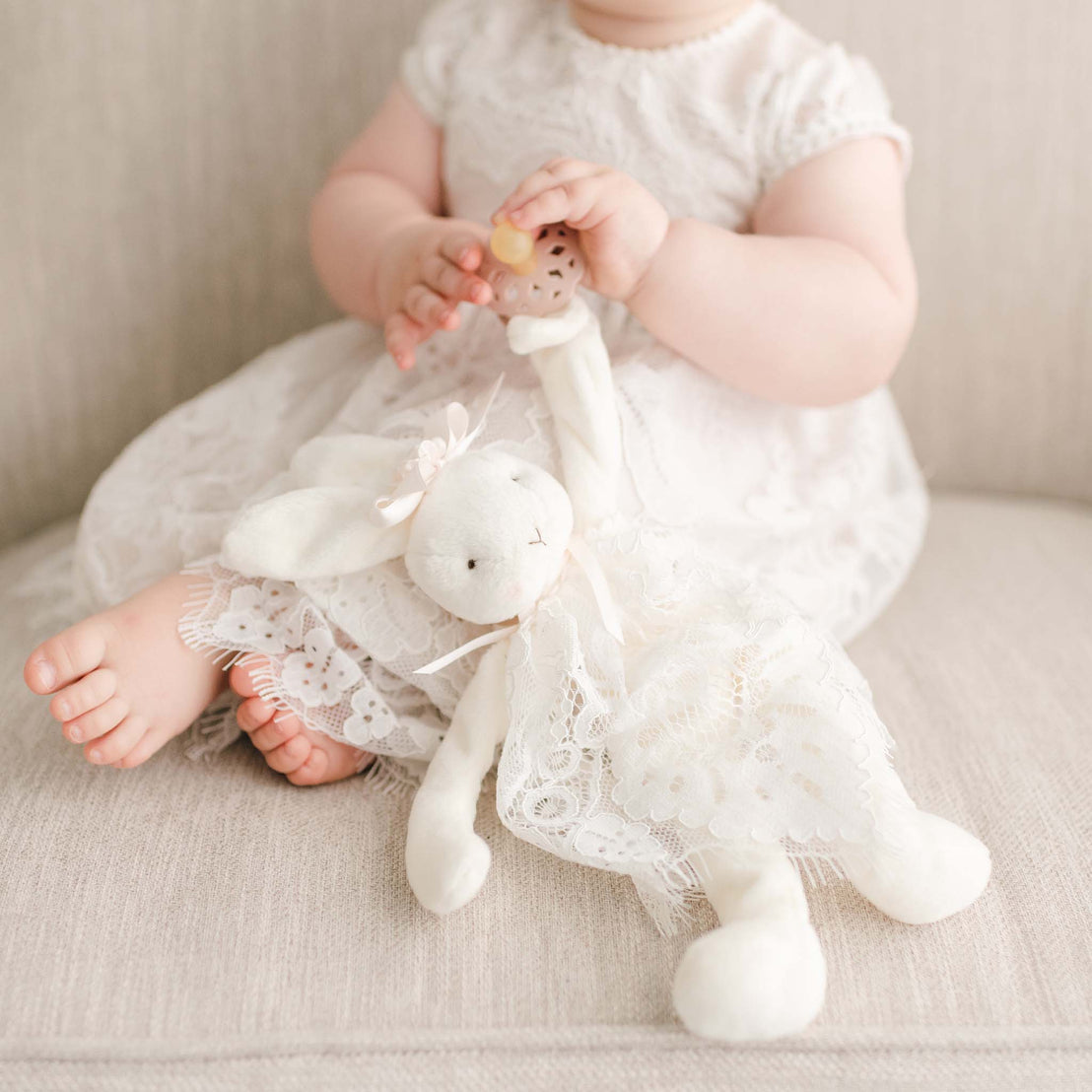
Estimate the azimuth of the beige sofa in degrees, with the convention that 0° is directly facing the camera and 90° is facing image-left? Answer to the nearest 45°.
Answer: approximately 0°
